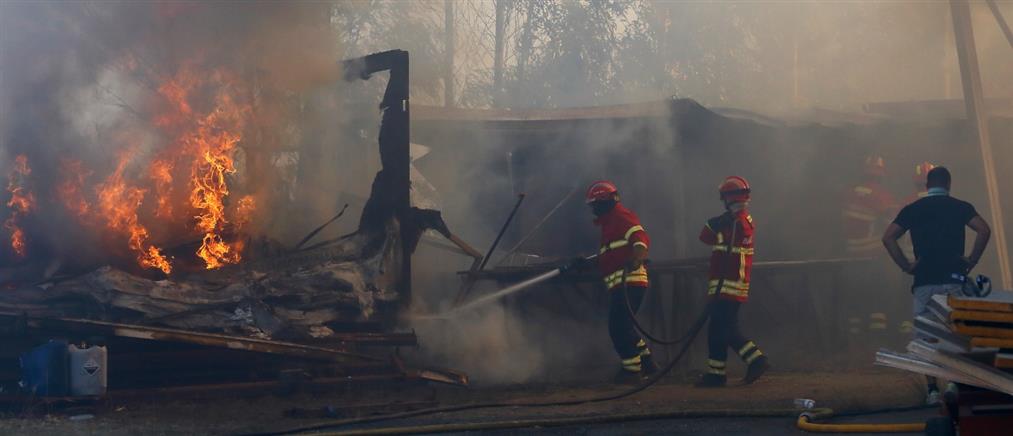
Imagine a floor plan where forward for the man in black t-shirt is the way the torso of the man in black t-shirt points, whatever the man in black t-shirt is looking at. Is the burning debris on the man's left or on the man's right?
on the man's left

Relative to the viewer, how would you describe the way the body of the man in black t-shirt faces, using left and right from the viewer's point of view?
facing away from the viewer

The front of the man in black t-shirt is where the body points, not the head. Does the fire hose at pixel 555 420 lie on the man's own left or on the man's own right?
on the man's own left

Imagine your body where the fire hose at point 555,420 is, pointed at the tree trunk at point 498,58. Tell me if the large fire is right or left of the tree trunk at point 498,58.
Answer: left

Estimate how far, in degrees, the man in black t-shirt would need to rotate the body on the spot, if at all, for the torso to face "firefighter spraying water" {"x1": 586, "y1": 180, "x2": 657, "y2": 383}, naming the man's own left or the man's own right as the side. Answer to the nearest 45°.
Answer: approximately 90° to the man's own left

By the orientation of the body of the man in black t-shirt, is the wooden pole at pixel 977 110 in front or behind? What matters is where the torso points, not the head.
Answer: in front

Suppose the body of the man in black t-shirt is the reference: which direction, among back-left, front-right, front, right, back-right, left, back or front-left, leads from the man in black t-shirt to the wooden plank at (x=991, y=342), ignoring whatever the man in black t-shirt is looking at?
back

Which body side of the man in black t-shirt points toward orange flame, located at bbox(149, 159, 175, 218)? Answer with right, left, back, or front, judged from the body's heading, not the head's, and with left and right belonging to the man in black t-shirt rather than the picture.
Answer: left

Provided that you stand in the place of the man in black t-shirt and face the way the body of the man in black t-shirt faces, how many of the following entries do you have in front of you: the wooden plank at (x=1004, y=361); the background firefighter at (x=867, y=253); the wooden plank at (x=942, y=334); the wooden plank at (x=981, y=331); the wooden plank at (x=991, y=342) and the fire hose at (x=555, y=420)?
1

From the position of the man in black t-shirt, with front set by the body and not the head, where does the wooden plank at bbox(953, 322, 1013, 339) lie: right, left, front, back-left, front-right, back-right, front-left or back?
back

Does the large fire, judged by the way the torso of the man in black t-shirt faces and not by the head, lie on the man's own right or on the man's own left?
on the man's own left

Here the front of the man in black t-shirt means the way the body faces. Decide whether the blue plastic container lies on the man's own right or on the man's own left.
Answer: on the man's own left

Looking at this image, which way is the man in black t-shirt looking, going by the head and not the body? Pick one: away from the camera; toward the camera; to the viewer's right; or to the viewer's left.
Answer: away from the camera

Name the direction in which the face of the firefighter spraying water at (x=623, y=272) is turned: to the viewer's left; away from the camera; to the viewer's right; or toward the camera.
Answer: to the viewer's left

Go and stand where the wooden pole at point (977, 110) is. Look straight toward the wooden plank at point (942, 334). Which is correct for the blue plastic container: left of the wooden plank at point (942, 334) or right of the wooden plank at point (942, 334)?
right

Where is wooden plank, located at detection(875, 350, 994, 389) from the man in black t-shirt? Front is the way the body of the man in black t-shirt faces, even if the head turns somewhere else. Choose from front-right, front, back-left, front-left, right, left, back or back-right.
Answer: back

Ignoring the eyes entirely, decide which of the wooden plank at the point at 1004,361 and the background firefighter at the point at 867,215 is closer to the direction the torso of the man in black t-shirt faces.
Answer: the background firefighter

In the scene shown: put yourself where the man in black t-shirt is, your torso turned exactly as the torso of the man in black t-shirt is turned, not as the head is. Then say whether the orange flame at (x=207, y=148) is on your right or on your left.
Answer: on your left
